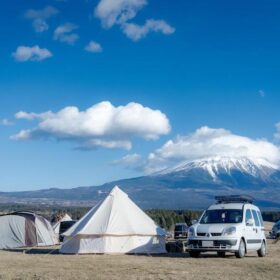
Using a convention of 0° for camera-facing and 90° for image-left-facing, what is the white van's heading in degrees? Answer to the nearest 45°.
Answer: approximately 45°

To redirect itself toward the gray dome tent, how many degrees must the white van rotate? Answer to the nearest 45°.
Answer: approximately 90° to its right

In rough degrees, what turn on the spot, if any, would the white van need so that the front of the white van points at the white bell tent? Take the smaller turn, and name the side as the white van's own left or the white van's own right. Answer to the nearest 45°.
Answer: approximately 90° to the white van's own right

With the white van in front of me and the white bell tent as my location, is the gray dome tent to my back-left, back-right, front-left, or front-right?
back-left
